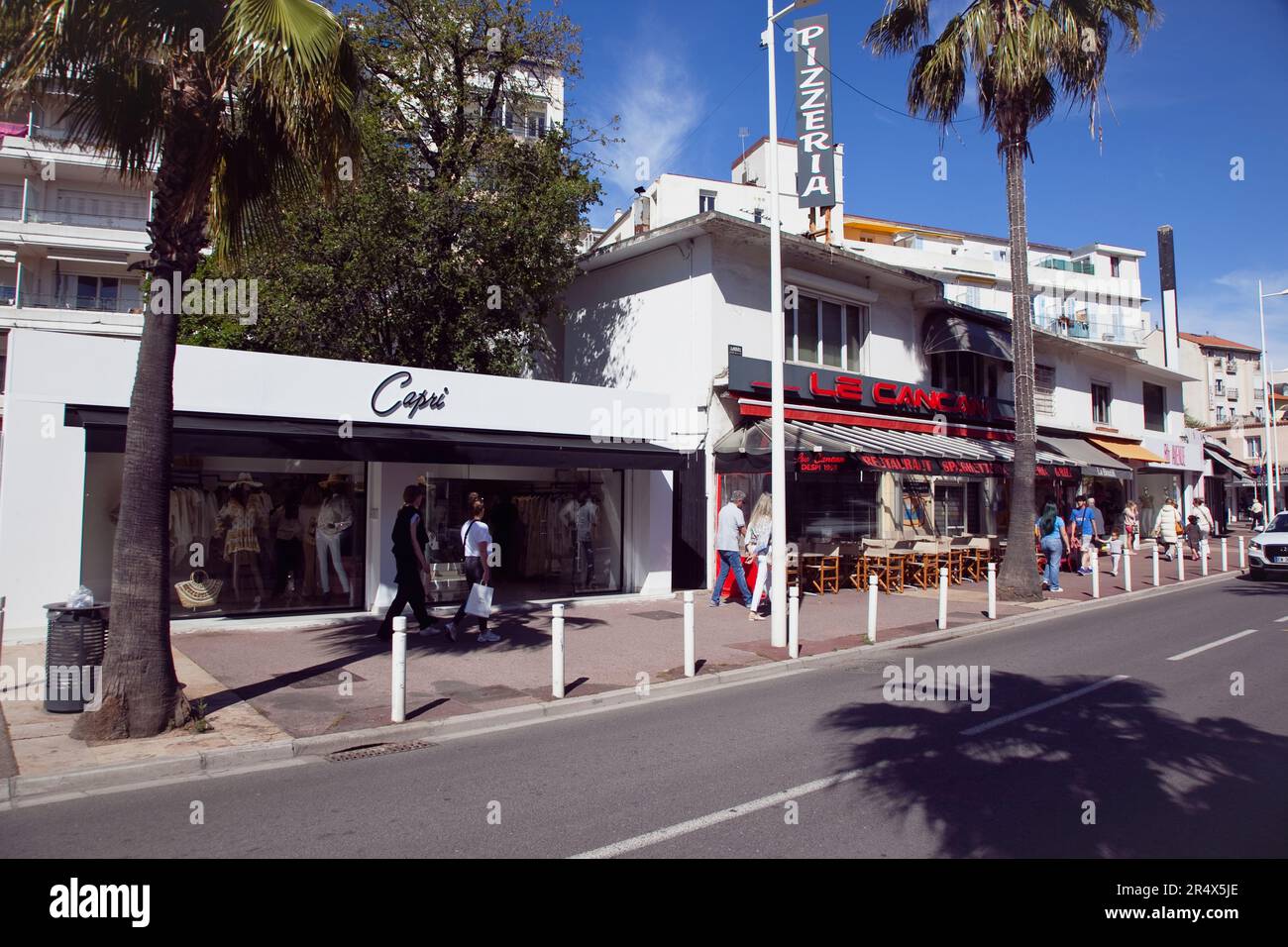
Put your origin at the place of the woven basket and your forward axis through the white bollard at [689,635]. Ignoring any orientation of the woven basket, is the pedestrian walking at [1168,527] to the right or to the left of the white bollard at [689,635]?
left

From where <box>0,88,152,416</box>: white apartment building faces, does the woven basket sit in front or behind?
in front

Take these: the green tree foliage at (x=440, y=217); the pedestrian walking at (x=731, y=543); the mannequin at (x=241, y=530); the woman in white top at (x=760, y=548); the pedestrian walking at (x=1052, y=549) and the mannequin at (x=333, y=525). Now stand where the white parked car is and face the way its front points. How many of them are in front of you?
6

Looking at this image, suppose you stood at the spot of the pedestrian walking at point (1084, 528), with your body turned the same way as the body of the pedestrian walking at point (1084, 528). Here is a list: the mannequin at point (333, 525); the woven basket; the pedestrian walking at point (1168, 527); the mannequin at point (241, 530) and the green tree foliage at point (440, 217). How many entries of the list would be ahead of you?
4

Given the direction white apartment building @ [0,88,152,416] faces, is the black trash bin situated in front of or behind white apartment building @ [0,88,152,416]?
in front

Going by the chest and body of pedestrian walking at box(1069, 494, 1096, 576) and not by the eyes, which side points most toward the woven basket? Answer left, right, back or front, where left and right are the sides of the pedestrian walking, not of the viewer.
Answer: front

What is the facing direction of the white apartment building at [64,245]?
toward the camera

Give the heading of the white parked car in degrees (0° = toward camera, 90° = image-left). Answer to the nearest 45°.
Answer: approximately 45°

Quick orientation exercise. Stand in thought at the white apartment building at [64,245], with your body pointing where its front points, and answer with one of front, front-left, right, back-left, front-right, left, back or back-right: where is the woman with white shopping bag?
front
